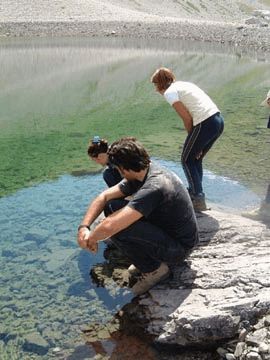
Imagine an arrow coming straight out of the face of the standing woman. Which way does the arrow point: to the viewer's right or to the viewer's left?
to the viewer's left

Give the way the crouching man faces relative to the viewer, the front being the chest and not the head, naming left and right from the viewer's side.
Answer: facing to the left of the viewer

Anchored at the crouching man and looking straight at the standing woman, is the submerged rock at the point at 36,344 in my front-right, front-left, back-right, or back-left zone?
back-left

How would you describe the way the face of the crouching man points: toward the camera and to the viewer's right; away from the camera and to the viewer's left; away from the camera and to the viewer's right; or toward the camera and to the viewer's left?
away from the camera and to the viewer's left

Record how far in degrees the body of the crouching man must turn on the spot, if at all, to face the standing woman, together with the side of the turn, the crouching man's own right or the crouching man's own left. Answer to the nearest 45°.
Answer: approximately 90° to the crouching man's own right
